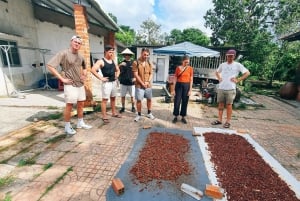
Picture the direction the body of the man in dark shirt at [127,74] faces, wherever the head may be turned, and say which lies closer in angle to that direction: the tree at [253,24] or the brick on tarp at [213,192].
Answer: the brick on tarp

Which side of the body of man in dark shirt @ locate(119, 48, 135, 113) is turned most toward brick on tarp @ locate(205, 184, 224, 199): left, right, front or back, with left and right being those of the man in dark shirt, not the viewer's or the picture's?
front

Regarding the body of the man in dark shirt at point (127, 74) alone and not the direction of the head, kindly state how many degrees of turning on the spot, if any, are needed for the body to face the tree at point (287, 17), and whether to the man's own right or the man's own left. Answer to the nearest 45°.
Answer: approximately 135° to the man's own left

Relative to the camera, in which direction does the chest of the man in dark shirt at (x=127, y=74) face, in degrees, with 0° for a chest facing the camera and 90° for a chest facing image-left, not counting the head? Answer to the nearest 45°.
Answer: approximately 0°

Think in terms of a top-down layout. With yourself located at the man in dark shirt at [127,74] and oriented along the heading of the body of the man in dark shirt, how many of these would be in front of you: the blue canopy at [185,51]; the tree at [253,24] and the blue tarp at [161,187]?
1

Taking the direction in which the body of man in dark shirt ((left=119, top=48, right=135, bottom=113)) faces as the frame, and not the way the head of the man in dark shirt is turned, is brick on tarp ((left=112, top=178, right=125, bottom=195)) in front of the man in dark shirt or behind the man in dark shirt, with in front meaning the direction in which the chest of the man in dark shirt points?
in front

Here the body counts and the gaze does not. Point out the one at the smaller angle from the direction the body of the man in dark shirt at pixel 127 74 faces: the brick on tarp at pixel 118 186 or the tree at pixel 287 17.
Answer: the brick on tarp
